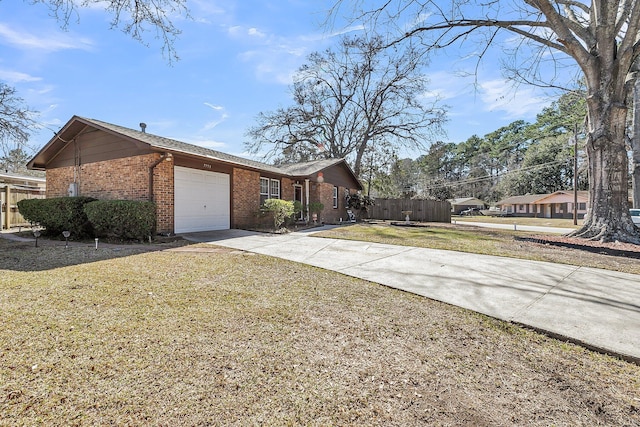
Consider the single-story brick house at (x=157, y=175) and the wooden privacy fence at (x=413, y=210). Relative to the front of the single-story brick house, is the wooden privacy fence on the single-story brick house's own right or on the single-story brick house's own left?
on the single-story brick house's own left

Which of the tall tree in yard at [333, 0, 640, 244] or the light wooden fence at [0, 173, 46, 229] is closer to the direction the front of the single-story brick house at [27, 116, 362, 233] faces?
the tall tree in yard

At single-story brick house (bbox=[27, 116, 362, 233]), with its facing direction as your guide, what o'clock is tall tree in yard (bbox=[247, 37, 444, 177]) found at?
The tall tree in yard is roughly at 9 o'clock from the single-story brick house.

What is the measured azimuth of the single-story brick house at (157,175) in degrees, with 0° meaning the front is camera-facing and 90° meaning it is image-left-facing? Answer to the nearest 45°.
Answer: approximately 315°

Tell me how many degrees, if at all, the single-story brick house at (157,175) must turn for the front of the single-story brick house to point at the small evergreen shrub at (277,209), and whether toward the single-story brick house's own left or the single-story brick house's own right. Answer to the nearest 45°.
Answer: approximately 45° to the single-story brick house's own left

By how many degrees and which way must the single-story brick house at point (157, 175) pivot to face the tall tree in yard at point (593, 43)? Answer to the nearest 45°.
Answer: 0° — it already faces it
